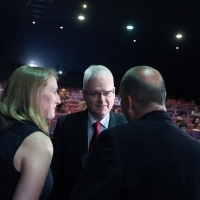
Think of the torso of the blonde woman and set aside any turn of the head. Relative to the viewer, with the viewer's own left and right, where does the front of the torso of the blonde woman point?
facing away from the viewer and to the right of the viewer

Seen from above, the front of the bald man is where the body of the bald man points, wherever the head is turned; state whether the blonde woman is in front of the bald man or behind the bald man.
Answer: in front

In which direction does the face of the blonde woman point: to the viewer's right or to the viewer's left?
to the viewer's right

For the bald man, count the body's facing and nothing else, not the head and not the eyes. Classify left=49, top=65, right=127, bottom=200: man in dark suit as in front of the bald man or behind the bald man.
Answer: in front

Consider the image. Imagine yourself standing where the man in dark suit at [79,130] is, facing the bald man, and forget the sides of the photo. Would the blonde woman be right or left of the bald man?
right

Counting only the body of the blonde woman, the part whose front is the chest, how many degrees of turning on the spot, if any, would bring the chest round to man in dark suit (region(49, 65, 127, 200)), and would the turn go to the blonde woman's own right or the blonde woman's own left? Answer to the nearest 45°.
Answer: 0° — they already face them

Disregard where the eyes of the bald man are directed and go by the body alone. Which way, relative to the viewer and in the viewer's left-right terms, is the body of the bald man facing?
facing away from the viewer and to the left of the viewer

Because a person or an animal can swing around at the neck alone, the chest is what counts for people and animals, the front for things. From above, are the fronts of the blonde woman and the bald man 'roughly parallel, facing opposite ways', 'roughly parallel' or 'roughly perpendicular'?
roughly perpendicular
